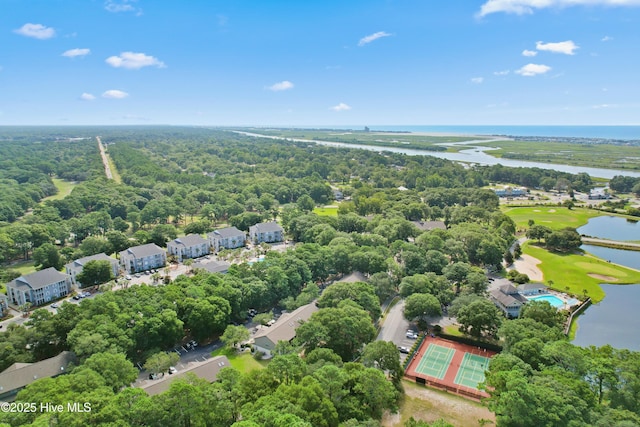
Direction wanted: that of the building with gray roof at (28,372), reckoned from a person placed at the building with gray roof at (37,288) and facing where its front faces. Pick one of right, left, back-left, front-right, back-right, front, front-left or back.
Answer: front-right

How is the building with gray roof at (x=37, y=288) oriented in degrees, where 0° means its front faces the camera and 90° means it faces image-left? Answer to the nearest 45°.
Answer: approximately 315°

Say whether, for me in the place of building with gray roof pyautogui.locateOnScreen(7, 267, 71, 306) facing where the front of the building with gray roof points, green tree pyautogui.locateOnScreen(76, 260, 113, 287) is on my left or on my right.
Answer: on my left

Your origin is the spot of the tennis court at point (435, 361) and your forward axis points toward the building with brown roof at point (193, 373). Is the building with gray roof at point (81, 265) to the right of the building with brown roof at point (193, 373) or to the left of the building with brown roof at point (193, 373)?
right

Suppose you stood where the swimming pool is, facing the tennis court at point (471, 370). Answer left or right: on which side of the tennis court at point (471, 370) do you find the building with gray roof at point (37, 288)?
right

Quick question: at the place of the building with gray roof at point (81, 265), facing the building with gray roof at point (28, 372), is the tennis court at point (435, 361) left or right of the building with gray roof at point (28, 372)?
left
